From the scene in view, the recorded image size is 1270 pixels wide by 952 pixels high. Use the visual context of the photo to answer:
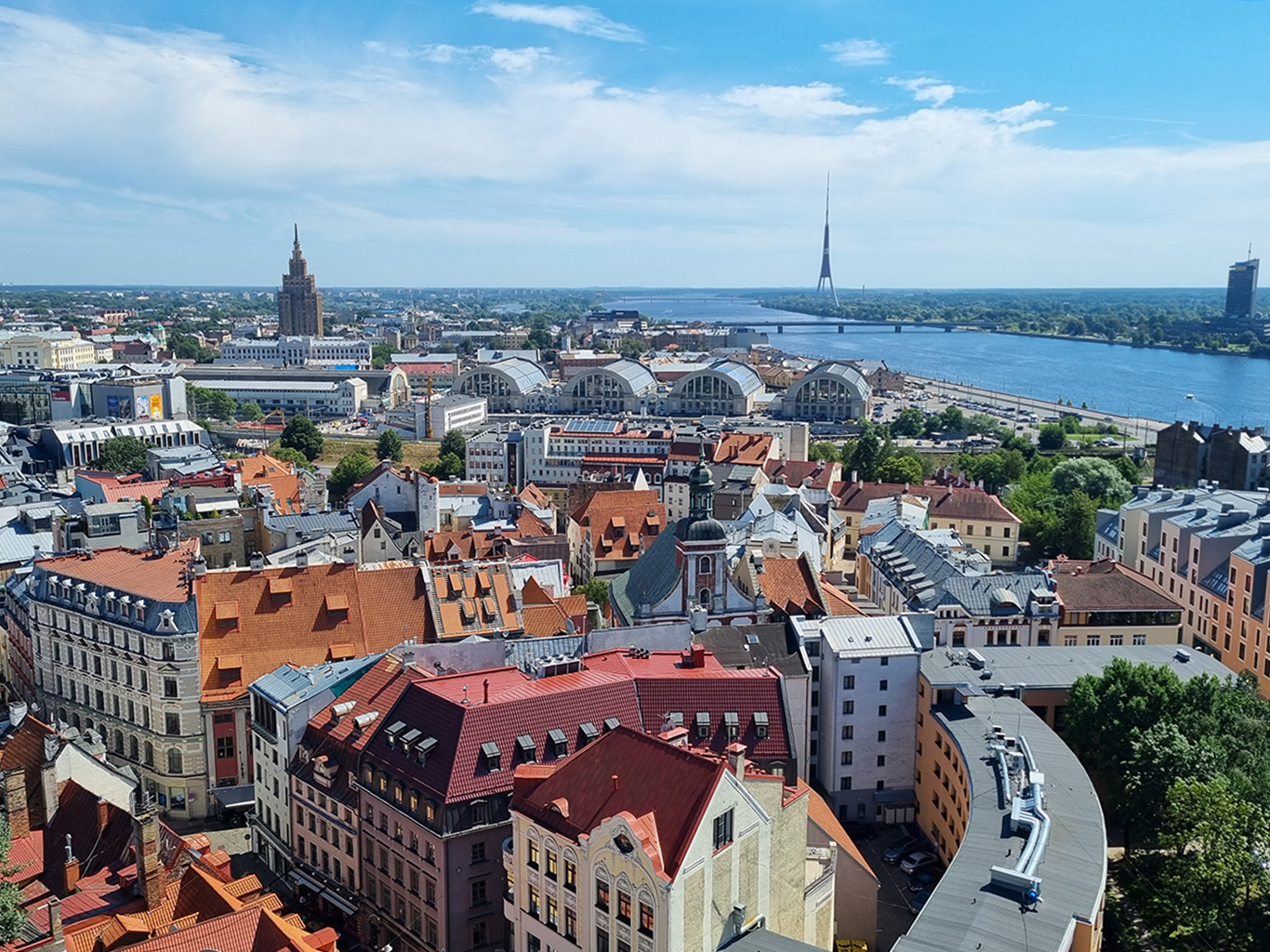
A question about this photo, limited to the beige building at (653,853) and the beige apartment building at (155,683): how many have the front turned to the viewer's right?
0

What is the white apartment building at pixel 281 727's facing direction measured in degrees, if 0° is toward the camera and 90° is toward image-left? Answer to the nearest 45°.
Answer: approximately 45°

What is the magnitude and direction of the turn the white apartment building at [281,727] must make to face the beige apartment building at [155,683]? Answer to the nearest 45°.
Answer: approximately 90° to its right

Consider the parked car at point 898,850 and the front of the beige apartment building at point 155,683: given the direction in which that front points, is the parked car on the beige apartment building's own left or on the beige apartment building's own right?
on the beige apartment building's own left

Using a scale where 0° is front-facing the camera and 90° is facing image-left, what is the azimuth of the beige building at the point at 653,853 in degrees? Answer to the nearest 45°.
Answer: approximately 45°

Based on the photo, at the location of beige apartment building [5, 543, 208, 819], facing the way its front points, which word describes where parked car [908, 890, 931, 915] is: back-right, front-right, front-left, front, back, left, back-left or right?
left

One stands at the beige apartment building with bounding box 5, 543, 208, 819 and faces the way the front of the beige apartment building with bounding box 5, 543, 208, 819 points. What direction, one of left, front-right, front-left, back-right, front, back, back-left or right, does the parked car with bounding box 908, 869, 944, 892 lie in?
left

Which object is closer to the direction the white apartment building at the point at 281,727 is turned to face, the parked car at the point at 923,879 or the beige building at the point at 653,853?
the beige building

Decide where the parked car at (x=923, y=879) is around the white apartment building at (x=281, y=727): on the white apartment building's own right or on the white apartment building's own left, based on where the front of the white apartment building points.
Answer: on the white apartment building's own left

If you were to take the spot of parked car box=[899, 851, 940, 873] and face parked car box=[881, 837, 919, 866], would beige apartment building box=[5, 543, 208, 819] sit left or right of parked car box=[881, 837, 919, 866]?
left

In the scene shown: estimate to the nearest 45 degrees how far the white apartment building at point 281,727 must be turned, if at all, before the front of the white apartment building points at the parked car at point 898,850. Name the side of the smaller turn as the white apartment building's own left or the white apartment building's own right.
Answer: approximately 135° to the white apartment building's own left
